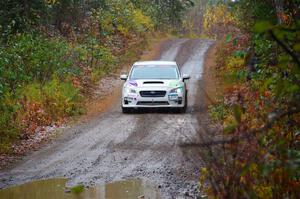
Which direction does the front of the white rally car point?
toward the camera
